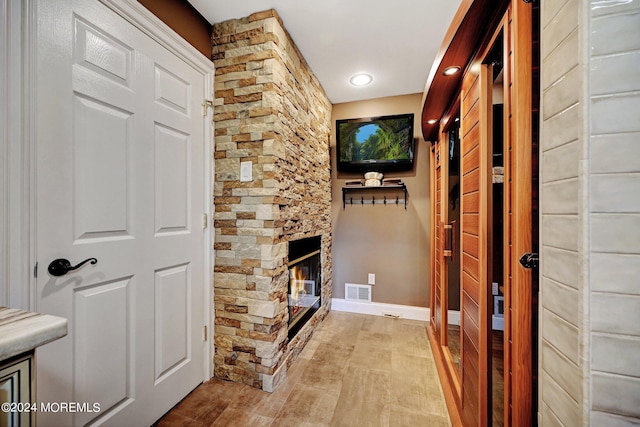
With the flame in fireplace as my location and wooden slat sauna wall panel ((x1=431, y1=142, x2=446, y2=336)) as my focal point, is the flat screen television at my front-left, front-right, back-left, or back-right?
front-left

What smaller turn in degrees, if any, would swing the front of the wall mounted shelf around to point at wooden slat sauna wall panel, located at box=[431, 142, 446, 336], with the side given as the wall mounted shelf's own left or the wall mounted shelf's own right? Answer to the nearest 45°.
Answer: approximately 45° to the wall mounted shelf's own left

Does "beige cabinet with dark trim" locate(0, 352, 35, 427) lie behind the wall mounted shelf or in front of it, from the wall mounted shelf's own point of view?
in front

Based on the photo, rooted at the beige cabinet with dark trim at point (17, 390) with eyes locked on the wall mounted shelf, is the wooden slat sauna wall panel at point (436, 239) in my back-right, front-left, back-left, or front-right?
front-right

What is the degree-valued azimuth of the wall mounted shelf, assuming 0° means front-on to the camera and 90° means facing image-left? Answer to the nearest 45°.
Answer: approximately 0°

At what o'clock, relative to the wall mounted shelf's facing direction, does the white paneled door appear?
The white paneled door is roughly at 1 o'clock from the wall mounted shelf.

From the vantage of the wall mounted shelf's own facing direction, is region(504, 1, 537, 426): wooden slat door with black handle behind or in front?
in front

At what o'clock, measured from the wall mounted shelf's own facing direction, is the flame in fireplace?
The flame in fireplace is roughly at 1 o'clock from the wall mounted shelf.
